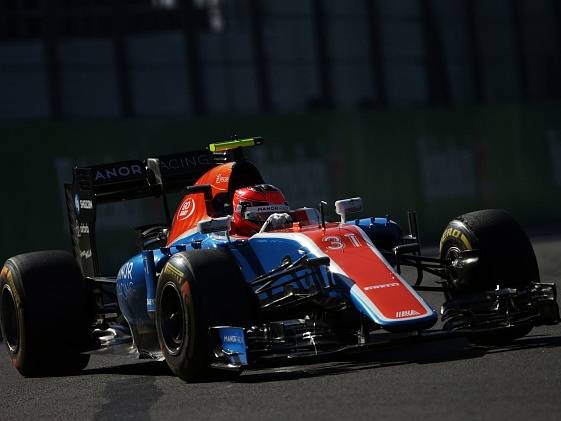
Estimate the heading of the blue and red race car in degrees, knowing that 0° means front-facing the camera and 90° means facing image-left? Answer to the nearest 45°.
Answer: approximately 315°
